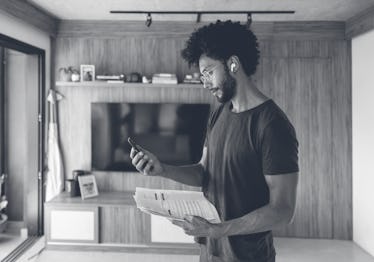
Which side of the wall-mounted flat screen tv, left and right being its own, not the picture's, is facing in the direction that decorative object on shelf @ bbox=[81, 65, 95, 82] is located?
right

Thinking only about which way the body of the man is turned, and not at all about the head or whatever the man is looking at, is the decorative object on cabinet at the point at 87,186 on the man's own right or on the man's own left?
on the man's own right

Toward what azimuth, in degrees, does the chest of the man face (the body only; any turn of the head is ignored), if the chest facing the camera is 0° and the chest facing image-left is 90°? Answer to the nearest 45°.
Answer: approximately 45°

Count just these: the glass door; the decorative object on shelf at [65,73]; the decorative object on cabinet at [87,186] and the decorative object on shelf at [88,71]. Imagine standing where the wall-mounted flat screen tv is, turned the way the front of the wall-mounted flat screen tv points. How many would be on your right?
4

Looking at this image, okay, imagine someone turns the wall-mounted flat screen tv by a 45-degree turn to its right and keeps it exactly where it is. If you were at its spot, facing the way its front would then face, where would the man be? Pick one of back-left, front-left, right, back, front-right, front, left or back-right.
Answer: front-left

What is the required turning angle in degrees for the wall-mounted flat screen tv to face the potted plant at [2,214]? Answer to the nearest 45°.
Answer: approximately 90° to its right

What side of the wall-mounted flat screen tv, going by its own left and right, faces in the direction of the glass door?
right

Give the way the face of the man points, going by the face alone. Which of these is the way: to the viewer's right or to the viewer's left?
to the viewer's left

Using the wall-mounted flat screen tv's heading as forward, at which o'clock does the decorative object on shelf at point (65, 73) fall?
The decorative object on shelf is roughly at 3 o'clock from the wall-mounted flat screen tv.

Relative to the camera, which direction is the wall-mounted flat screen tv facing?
toward the camera
